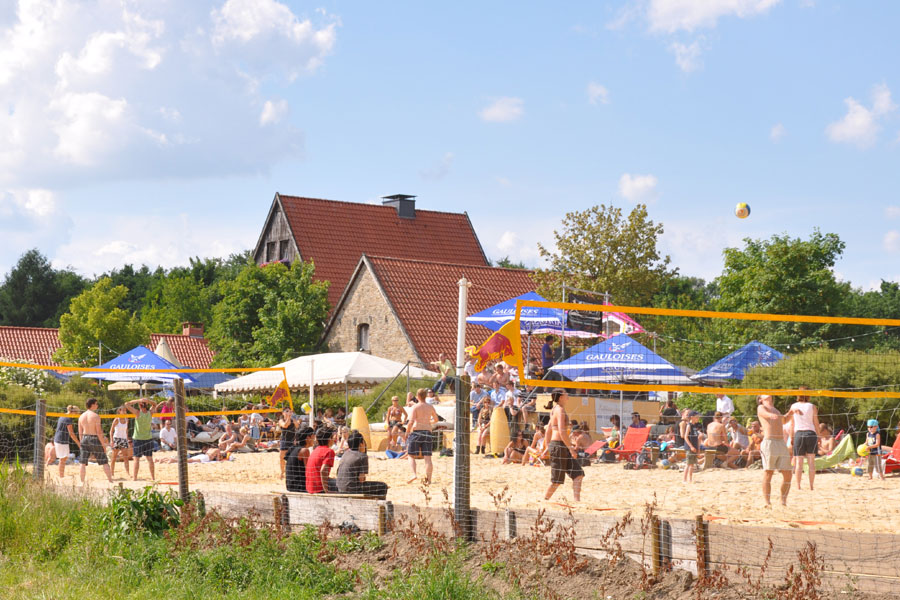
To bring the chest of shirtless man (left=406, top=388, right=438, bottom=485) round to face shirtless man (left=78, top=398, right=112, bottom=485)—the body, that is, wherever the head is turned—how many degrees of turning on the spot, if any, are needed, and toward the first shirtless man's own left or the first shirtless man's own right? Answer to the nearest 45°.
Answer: approximately 90° to the first shirtless man's own left

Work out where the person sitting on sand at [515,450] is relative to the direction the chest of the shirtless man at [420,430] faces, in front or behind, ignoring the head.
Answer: in front

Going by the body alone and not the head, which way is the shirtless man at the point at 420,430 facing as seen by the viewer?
away from the camera

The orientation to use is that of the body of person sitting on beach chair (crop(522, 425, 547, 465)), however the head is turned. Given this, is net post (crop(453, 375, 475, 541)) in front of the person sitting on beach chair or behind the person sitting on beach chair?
in front

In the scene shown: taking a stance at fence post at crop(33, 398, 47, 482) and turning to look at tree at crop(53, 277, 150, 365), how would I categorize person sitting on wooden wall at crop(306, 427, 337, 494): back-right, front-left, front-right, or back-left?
back-right

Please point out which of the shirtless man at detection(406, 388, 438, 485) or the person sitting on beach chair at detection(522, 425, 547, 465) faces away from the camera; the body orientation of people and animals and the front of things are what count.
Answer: the shirtless man

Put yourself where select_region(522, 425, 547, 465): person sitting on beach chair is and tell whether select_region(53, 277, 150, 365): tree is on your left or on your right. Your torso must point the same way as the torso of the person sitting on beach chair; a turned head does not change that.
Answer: on your right

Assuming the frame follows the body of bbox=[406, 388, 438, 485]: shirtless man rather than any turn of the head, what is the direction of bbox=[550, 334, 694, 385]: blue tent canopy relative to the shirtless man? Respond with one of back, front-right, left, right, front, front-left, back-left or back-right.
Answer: front-right
